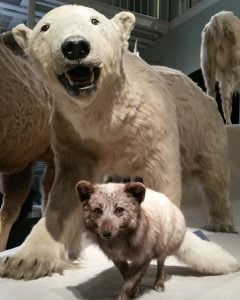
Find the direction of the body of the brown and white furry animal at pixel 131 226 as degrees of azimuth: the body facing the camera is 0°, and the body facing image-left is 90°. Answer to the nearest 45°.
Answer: approximately 45°

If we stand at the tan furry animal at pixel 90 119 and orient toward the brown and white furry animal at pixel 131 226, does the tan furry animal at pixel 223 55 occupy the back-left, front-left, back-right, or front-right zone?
back-left

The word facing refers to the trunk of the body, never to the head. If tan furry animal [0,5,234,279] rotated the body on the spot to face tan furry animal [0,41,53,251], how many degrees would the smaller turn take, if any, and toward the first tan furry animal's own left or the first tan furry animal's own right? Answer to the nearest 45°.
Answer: approximately 90° to the first tan furry animal's own right

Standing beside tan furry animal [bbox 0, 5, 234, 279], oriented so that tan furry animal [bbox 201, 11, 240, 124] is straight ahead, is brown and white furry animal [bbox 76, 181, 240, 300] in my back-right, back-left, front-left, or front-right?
back-right

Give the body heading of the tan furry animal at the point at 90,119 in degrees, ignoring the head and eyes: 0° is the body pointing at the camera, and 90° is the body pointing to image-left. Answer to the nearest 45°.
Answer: approximately 45°

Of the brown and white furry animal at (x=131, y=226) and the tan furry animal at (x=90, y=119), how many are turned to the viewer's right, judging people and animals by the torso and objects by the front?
0
